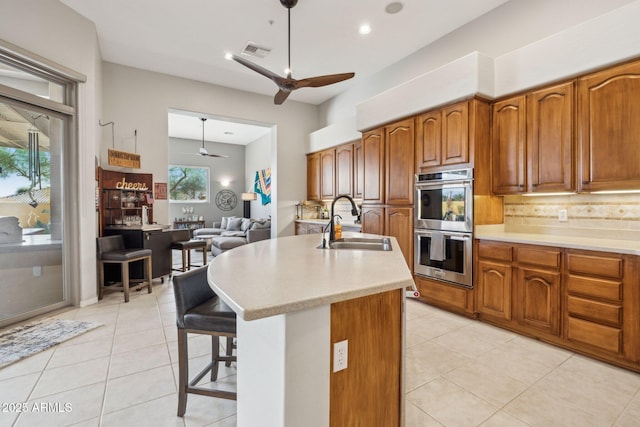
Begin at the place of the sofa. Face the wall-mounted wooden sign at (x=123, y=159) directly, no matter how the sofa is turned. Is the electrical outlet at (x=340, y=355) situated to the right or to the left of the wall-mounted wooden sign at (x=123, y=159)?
left

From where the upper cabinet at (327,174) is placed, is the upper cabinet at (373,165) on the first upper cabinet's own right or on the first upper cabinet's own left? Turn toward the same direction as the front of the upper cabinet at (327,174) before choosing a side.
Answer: on the first upper cabinet's own left

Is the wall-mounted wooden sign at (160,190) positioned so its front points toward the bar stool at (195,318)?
yes

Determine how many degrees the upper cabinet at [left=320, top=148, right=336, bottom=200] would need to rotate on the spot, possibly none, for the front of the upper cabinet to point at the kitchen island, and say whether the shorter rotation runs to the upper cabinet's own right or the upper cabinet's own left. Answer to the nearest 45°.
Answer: approximately 45° to the upper cabinet's own left
